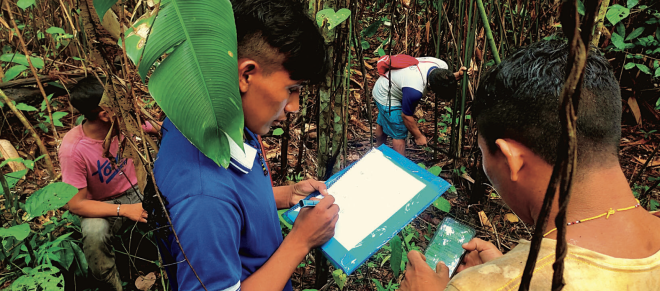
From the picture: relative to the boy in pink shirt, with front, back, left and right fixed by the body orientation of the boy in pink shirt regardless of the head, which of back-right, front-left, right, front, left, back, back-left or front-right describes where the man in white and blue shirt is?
front-left

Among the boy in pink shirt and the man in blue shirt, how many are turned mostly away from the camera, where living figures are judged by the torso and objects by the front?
0

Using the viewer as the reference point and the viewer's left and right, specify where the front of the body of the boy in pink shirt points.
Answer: facing the viewer and to the right of the viewer

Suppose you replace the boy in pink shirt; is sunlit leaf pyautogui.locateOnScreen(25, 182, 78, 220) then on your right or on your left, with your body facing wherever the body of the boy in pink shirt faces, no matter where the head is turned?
on your right

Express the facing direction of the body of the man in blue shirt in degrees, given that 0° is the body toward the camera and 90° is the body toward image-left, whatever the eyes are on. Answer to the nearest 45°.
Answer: approximately 270°

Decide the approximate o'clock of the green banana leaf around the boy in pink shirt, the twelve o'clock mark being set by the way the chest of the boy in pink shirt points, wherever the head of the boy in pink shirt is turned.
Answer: The green banana leaf is roughly at 1 o'clock from the boy in pink shirt.
